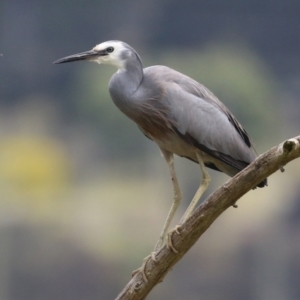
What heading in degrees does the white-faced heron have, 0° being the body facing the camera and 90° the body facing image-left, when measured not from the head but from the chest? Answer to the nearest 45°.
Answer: approximately 90°
